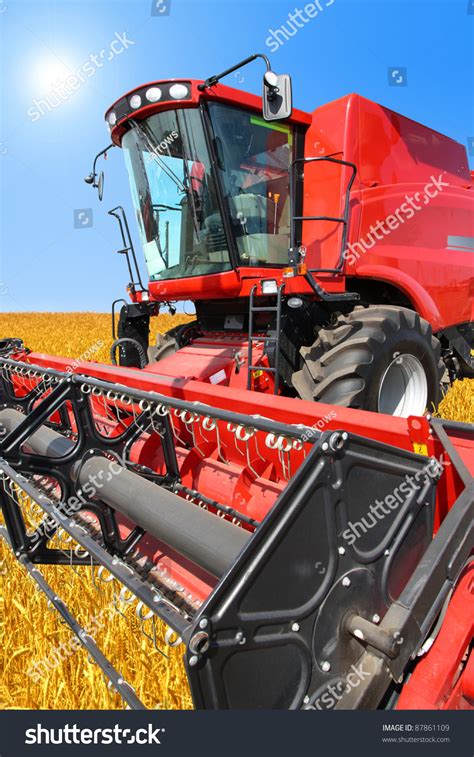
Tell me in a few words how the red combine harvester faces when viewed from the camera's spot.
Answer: facing the viewer and to the left of the viewer
